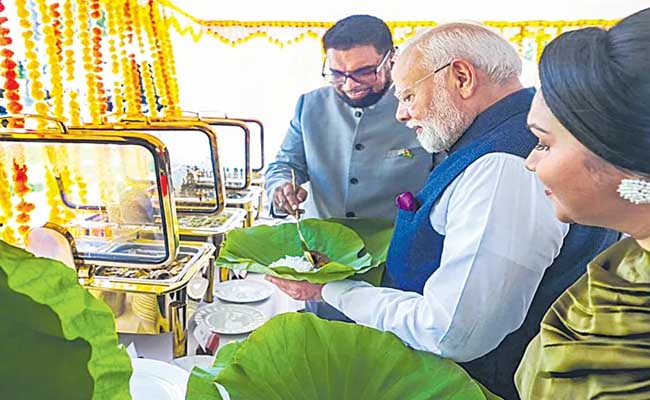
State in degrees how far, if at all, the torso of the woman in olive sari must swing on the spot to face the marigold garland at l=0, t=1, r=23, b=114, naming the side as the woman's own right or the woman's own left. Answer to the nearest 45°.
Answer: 0° — they already face it

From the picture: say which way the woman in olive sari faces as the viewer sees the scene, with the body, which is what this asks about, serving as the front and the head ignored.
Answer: to the viewer's left

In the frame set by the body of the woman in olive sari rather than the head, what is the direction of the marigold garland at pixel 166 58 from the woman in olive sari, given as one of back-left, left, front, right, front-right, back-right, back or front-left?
front-right

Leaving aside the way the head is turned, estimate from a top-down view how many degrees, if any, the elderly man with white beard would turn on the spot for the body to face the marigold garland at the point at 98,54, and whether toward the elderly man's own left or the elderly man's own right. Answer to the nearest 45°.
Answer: approximately 45° to the elderly man's own right

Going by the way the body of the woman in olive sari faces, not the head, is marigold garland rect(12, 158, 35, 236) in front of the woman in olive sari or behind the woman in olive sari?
in front

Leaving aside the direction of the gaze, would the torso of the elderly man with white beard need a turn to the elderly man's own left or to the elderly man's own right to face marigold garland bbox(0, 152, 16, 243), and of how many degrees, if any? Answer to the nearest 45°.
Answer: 0° — they already face it

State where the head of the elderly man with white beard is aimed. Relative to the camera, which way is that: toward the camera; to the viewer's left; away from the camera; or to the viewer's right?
to the viewer's left

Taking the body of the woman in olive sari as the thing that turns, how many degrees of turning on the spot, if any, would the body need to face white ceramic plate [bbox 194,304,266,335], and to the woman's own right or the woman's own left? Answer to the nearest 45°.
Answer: approximately 45° to the woman's own right

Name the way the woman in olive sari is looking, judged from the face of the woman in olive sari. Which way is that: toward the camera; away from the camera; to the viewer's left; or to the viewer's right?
to the viewer's left

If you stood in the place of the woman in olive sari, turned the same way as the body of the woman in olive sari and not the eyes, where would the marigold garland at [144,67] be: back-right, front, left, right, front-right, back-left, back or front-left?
front-right

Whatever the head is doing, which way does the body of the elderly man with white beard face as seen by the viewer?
to the viewer's left

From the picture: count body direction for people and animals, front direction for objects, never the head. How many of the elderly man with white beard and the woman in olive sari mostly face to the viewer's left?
2
